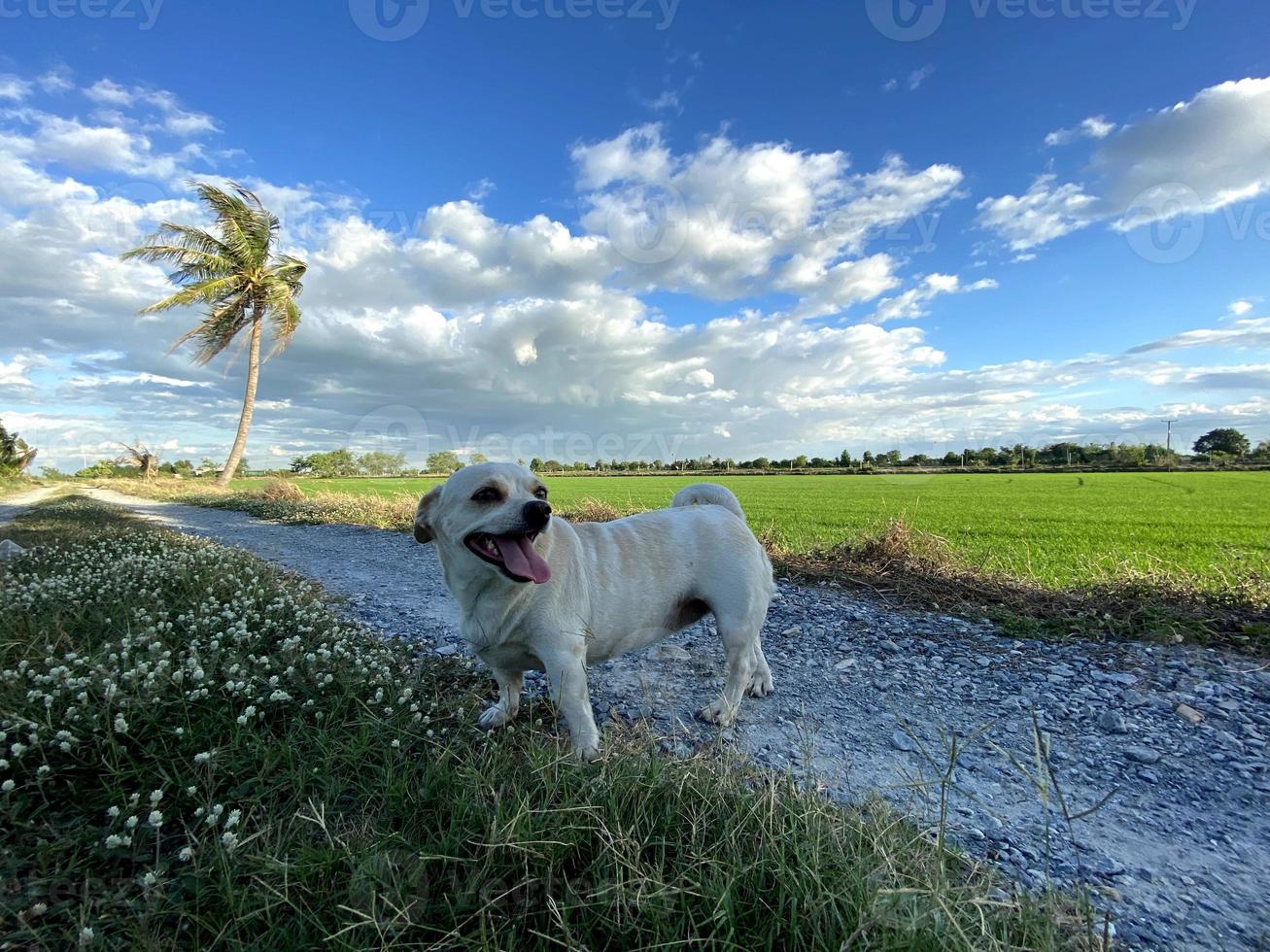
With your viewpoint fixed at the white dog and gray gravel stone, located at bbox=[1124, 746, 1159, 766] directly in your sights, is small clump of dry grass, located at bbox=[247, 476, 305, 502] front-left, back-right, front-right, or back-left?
back-left

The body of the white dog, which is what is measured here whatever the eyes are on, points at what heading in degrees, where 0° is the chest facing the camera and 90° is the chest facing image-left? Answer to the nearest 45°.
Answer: approximately 45°

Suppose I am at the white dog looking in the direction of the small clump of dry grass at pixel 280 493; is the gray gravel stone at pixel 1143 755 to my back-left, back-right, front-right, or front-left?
back-right

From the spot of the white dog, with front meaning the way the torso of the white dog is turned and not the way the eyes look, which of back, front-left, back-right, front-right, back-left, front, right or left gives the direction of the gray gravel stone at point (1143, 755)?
back-left
